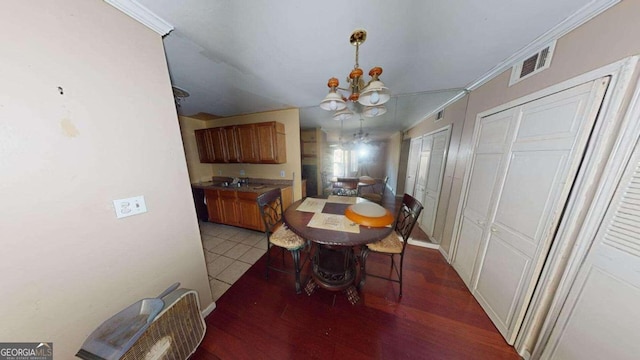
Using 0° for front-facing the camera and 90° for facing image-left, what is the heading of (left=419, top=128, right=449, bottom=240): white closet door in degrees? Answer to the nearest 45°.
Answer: approximately 45°

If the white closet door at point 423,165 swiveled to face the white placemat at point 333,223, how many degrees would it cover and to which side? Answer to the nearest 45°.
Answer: approximately 45° to its left

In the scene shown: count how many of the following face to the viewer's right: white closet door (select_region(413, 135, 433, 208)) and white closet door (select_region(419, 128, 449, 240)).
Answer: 0

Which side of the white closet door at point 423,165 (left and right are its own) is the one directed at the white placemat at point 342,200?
front

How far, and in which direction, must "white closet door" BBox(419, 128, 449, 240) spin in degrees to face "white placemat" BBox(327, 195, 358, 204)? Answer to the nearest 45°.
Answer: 0° — it already faces it

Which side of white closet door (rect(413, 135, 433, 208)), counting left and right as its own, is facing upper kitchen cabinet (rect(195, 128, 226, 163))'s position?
front

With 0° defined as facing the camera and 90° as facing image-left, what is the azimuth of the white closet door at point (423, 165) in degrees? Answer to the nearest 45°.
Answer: approximately 45°

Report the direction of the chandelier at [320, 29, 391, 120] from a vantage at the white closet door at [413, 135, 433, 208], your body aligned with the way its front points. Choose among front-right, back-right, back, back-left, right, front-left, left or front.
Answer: front-left

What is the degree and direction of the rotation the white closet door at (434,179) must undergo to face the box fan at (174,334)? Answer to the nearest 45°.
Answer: approximately 45° to its left
